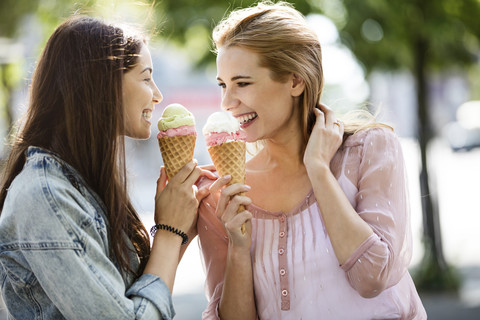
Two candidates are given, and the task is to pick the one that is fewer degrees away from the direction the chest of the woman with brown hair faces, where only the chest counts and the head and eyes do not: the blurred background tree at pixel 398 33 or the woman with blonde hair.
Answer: the woman with blonde hair

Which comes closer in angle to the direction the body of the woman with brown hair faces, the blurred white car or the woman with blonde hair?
the woman with blonde hair

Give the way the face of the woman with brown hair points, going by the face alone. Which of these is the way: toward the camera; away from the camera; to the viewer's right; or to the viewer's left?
to the viewer's right

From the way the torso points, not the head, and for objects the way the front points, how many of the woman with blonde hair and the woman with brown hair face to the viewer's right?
1

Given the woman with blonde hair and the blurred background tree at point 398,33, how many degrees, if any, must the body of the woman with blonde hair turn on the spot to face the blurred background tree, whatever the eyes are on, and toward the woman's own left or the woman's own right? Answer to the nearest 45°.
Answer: approximately 135° to the woman's own right

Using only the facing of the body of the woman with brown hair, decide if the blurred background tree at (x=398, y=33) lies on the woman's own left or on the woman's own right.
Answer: on the woman's own left

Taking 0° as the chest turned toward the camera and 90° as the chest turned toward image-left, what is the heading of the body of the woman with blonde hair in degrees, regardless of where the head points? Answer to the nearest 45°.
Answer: approximately 45°

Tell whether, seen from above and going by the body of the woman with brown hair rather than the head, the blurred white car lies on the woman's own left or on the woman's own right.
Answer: on the woman's own left

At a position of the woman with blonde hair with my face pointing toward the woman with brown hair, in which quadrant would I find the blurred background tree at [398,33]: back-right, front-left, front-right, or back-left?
back-right

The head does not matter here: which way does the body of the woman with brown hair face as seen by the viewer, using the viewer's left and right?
facing to the right of the viewer
